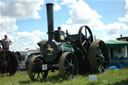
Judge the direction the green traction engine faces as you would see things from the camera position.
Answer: facing the viewer and to the left of the viewer

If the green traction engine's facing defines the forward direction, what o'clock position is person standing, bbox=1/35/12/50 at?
The person standing is roughly at 3 o'clock from the green traction engine.
